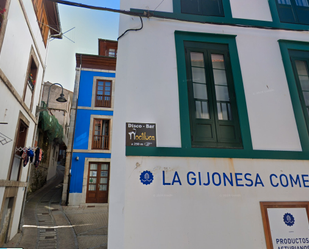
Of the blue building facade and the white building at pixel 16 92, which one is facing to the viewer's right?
the white building

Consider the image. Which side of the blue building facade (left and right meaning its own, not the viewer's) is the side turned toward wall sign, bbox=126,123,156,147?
front

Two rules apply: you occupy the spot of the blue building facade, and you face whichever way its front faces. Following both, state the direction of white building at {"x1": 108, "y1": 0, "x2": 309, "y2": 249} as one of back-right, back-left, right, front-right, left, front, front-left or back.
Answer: front

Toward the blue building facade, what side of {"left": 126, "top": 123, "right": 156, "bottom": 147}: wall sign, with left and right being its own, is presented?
back

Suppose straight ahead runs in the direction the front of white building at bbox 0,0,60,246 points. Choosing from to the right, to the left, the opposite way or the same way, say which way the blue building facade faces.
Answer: to the right

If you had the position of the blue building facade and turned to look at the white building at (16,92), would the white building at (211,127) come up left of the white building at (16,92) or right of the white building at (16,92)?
left

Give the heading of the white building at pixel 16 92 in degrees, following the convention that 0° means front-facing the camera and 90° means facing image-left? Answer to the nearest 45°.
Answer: approximately 270°

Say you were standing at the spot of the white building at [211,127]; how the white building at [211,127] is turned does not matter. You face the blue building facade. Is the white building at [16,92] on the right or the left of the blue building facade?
left

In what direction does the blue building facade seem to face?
toward the camera

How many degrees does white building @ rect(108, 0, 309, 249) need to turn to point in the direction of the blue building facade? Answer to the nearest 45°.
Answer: approximately 135° to its right

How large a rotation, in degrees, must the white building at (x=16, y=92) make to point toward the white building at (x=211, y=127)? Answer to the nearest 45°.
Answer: approximately 45° to its right

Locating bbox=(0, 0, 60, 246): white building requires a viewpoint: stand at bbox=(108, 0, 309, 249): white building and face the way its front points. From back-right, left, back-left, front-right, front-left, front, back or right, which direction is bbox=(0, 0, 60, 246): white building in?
right

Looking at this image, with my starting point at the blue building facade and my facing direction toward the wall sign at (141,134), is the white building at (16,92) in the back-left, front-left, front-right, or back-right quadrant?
front-right

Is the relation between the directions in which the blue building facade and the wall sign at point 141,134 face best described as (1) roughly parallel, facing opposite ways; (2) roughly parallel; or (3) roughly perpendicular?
roughly parallel

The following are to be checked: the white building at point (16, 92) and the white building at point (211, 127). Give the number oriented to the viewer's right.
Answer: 1

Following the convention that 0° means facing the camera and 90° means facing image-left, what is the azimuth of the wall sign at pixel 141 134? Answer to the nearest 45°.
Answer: approximately 0°
